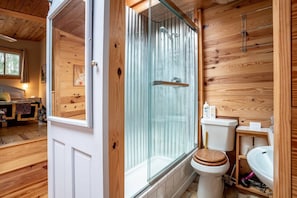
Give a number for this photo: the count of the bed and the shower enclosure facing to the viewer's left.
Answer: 0

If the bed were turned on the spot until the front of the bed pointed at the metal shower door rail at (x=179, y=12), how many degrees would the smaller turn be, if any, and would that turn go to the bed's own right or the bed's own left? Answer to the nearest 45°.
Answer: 0° — it already faces it

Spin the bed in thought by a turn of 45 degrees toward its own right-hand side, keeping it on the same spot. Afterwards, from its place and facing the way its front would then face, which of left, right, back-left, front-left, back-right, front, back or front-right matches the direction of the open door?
front-left

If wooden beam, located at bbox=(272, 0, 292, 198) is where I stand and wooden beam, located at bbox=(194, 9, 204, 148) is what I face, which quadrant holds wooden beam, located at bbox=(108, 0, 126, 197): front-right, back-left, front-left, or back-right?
front-left

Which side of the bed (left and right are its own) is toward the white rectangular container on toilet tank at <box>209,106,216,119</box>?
front

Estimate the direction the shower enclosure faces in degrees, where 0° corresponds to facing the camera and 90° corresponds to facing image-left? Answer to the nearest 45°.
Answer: approximately 315°

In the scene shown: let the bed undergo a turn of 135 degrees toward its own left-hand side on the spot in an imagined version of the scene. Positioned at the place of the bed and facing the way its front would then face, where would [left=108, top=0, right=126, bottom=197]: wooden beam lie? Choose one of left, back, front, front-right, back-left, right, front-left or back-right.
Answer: back-right

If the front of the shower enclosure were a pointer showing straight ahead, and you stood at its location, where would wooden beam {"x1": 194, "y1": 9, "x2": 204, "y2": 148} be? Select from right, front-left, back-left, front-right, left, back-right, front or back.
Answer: left

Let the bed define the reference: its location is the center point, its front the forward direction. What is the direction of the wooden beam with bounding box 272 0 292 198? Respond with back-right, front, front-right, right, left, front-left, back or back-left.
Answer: front

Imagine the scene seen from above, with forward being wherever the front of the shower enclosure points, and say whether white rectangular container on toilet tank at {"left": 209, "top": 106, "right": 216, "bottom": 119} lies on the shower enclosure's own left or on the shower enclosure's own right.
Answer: on the shower enclosure's own left

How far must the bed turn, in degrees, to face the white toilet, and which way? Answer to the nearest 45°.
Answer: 0° — it already faces it

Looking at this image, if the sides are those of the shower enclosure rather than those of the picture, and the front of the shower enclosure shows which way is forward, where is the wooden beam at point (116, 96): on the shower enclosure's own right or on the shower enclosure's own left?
on the shower enclosure's own right

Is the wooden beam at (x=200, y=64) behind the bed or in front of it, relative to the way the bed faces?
in front

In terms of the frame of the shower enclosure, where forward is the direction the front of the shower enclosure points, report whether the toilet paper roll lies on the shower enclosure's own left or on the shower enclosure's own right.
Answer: on the shower enclosure's own left
